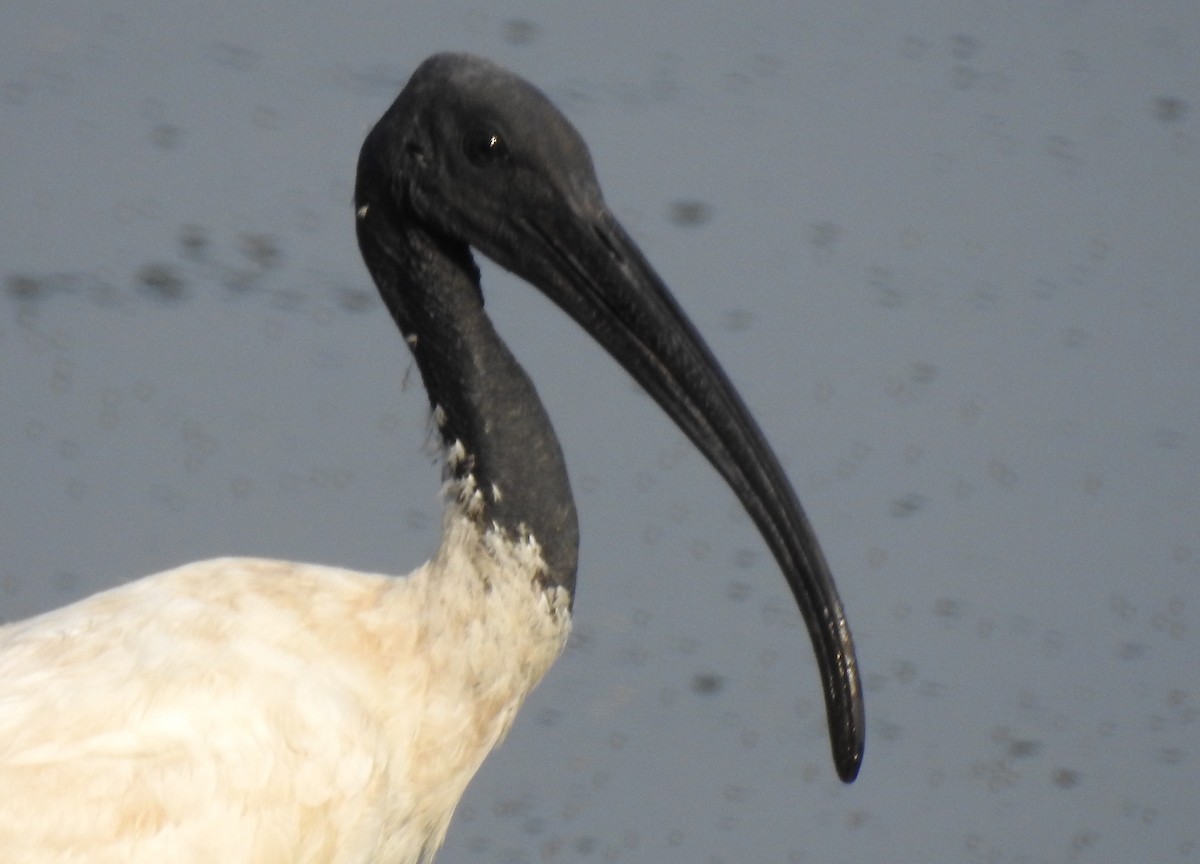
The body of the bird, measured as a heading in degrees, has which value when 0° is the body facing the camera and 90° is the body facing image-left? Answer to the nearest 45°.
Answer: approximately 270°
